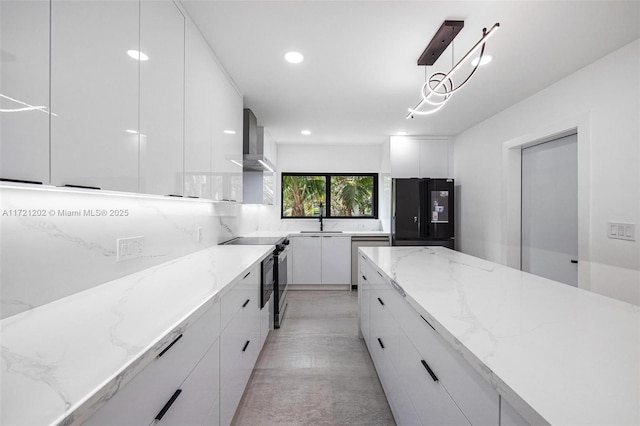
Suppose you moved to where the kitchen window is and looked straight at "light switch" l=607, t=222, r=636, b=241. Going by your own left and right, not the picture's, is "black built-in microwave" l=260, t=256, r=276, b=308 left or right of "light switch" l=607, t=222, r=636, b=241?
right

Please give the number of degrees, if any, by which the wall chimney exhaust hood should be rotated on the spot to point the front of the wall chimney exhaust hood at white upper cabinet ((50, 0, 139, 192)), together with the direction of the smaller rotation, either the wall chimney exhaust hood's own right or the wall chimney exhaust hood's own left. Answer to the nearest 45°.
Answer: approximately 90° to the wall chimney exhaust hood's own right

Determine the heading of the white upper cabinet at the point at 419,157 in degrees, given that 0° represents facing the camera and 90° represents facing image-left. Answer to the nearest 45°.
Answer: approximately 0°

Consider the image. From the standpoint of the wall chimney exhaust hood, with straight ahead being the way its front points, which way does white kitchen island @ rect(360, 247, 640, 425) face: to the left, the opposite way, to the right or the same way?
the opposite way

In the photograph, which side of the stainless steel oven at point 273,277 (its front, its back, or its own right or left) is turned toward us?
right

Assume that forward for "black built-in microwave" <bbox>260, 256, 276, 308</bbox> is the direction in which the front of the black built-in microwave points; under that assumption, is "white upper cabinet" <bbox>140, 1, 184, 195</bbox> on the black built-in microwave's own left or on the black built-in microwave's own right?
on the black built-in microwave's own right

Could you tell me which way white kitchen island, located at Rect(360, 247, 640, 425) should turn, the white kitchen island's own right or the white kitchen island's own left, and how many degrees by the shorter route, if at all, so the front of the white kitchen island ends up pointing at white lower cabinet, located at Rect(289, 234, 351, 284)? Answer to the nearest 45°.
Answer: approximately 90° to the white kitchen island's own right

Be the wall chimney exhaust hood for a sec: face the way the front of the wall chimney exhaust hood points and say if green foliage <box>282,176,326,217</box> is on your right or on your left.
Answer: on your left

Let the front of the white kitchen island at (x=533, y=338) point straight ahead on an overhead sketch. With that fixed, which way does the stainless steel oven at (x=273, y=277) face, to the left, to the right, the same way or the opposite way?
the opposite way

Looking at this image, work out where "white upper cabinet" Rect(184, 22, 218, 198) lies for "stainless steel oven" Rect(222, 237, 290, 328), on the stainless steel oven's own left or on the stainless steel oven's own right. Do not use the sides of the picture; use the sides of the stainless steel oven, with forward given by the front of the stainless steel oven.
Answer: on the stainless steel oven's own right

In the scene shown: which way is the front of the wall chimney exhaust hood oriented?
to the viewer's right
